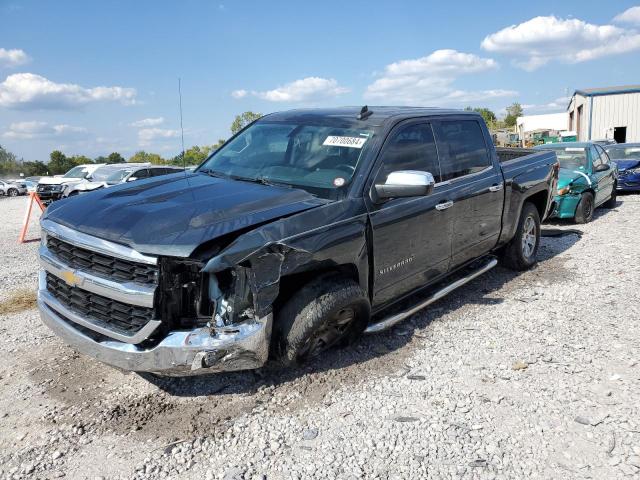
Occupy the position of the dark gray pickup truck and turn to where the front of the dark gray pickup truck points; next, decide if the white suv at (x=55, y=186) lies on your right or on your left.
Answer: on your right

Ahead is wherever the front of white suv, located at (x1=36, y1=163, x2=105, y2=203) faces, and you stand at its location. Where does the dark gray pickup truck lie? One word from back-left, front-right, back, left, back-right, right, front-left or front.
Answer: front-left

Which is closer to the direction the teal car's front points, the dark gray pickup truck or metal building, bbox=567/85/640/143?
the dark gray pickup truck

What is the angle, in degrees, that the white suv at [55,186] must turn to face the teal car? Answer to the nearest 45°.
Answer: approximately 90° to its left

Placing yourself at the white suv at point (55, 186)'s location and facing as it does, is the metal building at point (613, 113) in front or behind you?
behind

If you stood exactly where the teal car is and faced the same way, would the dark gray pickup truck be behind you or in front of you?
in front

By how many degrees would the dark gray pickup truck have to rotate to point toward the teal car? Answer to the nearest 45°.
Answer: approximately 180°

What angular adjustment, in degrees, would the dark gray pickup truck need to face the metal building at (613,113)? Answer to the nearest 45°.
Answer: approximately 180°
